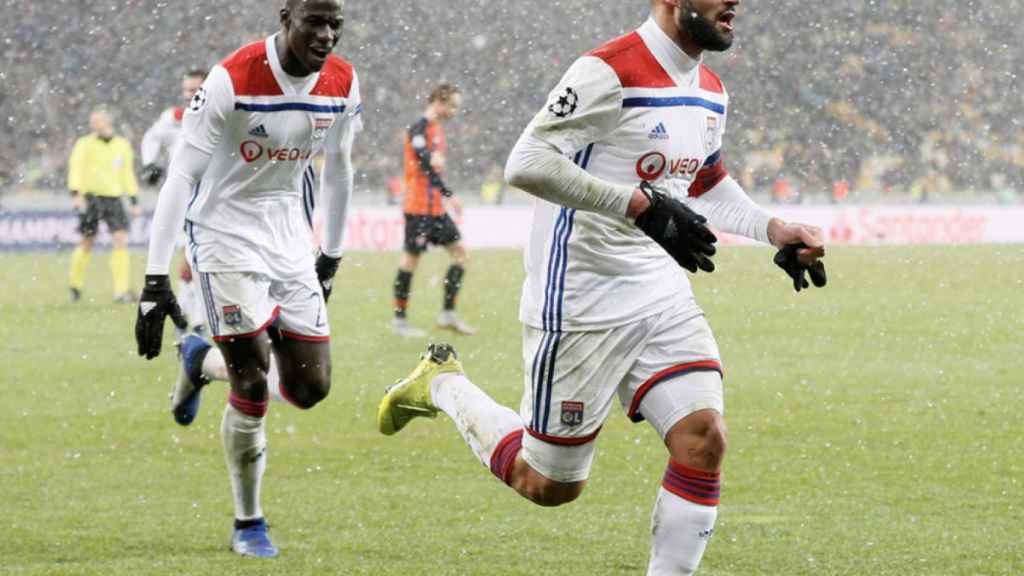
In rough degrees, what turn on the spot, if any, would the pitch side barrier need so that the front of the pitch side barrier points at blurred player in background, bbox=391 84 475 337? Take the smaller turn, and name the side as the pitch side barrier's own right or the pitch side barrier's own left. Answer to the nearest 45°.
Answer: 0° — it already faces them

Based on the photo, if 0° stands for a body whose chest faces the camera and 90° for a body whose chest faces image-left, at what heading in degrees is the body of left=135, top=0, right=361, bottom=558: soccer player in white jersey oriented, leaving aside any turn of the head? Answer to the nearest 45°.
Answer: approximately 315°

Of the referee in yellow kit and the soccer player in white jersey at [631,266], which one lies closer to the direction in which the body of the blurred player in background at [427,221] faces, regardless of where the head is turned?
the soccer player in white jersey

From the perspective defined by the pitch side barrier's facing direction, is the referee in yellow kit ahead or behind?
ahead

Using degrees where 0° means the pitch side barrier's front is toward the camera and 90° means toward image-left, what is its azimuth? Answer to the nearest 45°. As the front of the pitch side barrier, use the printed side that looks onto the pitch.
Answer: approximately 0°

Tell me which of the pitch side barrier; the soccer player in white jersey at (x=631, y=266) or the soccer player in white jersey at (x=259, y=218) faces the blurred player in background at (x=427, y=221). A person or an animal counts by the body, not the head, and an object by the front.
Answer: the pitch side barrier
